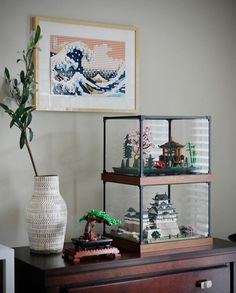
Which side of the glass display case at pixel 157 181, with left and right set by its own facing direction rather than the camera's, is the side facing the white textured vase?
right

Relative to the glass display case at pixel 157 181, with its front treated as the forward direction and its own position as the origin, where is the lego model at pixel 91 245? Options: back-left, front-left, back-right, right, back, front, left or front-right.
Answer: right

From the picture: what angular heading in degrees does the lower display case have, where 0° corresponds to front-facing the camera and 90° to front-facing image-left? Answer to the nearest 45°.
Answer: approximately 315°

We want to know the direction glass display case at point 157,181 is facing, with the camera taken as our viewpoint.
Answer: facing the viewer and to the right of the viewer
